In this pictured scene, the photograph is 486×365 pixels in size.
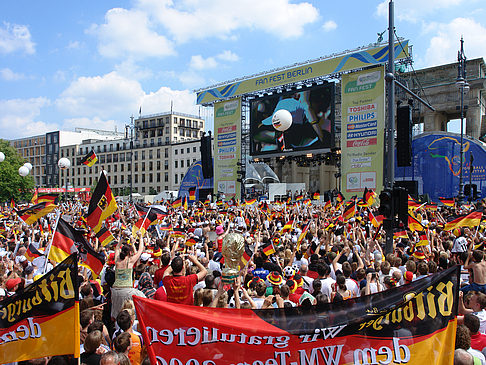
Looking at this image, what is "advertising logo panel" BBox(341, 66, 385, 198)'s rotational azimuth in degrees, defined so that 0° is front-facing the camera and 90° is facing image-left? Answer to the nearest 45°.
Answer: approximately 45°

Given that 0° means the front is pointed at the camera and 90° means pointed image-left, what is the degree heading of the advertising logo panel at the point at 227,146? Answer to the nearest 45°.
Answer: approximately 45°

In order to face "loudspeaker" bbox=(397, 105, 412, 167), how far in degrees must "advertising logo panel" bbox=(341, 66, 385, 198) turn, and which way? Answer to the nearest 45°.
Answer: approximately 45° to its left

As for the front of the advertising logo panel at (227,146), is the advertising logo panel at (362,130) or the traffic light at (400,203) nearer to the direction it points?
the traffic light

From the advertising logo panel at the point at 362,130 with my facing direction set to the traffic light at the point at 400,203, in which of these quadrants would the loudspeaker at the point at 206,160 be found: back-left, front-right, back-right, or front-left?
back-right

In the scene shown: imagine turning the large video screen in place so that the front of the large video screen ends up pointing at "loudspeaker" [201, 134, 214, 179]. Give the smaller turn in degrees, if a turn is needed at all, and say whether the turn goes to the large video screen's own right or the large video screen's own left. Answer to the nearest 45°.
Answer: approximately 90° to the large video screen's own right

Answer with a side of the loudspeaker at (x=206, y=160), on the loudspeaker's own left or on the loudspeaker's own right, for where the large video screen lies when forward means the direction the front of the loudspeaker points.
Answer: on the loudspeaker's own left
